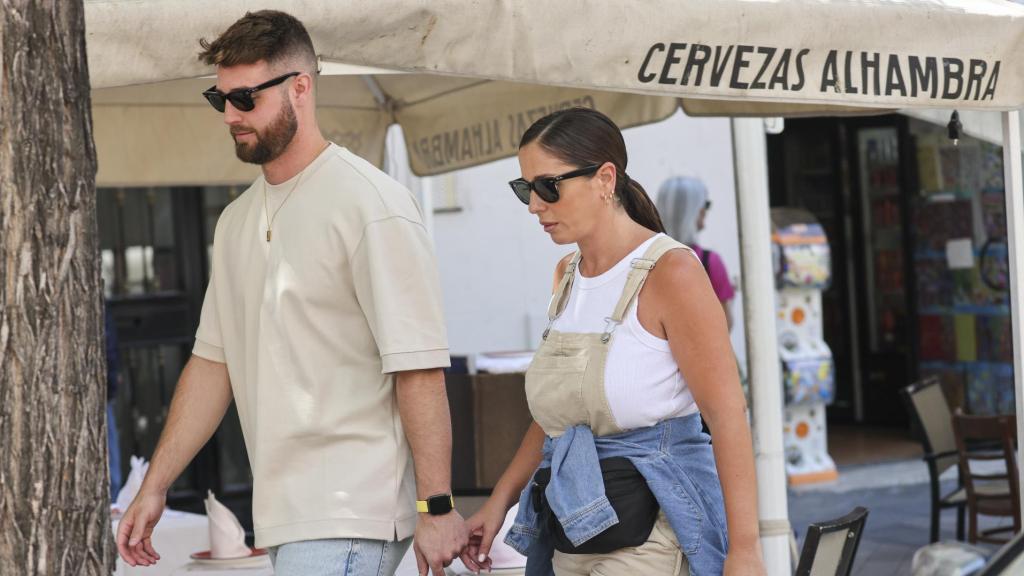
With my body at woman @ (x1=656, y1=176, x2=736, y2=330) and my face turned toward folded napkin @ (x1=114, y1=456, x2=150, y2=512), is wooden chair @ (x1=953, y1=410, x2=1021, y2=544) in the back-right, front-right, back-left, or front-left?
back-left

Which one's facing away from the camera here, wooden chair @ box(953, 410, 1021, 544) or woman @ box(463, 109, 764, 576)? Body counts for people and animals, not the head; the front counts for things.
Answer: the wooden chair

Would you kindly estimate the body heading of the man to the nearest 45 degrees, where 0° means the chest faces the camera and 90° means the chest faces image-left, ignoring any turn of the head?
approximately 45°

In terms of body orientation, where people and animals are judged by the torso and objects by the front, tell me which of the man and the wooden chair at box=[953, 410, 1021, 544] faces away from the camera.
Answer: the wooden chair

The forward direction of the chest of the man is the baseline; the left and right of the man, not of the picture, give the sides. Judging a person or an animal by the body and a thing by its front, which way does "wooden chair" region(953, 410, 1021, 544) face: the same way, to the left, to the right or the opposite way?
the opposite way

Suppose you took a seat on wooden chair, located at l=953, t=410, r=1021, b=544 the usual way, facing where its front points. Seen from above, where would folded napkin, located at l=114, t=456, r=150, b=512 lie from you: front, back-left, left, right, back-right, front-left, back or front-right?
back-left

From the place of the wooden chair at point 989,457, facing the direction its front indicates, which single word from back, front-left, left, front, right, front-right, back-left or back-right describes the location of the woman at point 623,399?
back

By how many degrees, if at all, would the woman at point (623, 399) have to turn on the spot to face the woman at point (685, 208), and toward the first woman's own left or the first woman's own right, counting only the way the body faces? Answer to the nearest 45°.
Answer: approximately 135° to the first woman's own right

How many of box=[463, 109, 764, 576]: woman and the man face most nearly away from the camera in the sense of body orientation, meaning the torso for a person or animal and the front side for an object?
0

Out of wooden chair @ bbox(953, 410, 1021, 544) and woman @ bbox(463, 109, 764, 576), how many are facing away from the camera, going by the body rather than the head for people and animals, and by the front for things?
1

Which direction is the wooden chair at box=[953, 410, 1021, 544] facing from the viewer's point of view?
away from the camera

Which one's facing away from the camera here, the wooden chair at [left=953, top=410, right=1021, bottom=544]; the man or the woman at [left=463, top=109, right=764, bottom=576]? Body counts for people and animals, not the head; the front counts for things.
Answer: the wooden chair

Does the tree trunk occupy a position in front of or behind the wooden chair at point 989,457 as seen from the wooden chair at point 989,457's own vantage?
behind

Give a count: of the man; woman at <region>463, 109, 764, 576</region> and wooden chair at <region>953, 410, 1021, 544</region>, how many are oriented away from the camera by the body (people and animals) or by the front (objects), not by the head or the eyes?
1

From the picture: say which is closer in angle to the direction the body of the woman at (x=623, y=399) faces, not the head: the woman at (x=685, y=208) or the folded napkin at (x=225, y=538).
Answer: the folded napkin
